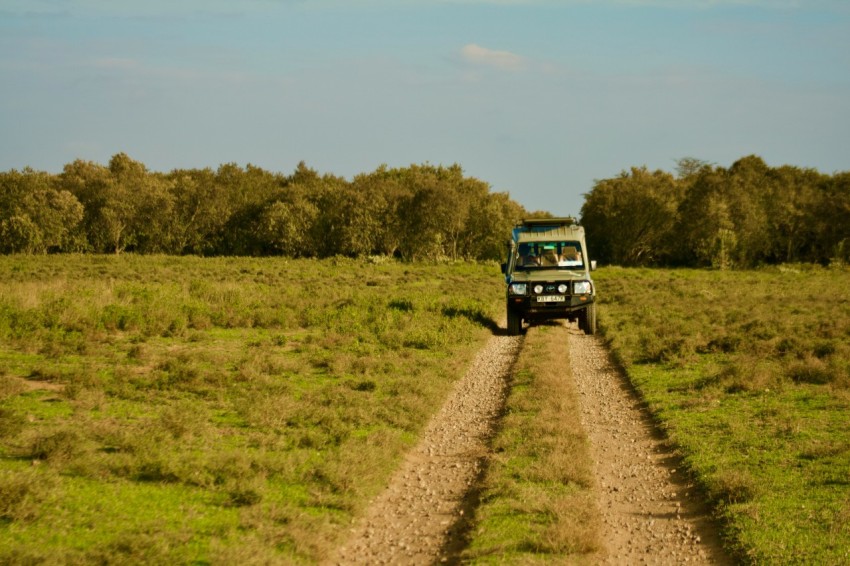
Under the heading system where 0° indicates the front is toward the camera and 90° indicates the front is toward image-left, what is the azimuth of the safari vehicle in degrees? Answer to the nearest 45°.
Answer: approximately 0°
